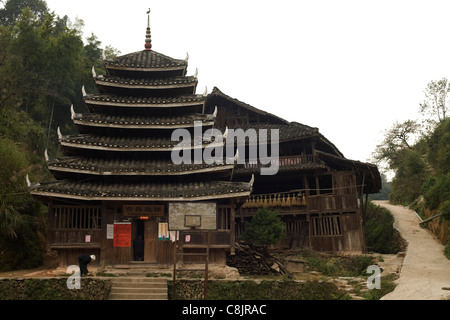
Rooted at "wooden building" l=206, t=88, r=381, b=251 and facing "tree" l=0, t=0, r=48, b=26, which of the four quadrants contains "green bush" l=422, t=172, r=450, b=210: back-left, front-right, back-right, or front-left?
back-right

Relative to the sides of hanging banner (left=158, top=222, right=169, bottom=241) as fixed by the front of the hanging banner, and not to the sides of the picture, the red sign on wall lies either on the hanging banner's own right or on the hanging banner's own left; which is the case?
on the hanging banner's own right

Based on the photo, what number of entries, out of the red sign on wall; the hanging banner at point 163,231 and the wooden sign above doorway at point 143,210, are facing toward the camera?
3

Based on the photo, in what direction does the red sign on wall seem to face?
toward the camera

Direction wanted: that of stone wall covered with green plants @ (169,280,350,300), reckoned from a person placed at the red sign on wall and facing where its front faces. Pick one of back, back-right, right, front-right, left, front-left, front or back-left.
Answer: front-left

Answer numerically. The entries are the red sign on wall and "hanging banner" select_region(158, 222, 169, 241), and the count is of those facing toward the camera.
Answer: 2

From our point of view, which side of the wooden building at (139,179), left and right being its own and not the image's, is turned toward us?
front

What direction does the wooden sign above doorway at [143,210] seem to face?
toward the camera

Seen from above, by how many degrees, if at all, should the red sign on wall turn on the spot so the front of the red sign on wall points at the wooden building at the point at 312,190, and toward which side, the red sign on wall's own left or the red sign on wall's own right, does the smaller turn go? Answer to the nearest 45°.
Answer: approximately 135° to the red sign on wall's own left

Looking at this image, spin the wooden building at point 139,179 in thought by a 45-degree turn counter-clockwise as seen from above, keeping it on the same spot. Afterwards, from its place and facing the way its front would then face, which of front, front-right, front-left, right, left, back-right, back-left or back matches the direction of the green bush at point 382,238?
left

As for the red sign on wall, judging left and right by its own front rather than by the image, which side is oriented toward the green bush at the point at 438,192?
left
